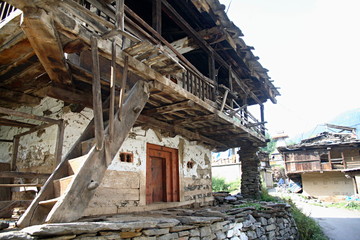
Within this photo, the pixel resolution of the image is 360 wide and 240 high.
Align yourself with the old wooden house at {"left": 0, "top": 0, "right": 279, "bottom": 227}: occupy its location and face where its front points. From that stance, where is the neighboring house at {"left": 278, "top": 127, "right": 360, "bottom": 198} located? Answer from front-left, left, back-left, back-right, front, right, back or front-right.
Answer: left

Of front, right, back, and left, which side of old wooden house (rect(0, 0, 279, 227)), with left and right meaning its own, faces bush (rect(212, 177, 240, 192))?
left

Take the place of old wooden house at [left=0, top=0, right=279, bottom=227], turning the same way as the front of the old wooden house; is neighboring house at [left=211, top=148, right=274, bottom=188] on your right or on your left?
on your left

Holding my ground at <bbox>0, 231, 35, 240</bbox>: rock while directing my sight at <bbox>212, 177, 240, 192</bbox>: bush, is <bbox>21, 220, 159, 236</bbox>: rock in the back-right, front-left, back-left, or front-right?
front-right

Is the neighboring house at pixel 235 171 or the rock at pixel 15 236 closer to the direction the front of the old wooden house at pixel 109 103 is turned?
the rock

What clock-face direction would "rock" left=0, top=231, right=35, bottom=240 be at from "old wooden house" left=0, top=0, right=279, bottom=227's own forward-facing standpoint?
The rock is roughly at 2 o'clock from the old wooden house.

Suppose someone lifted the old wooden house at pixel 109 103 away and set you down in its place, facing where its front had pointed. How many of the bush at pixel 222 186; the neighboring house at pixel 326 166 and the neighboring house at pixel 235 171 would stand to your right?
0

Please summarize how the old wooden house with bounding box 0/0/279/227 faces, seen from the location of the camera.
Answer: facing the viewer and to the right of the viewer
